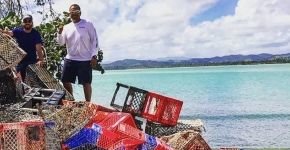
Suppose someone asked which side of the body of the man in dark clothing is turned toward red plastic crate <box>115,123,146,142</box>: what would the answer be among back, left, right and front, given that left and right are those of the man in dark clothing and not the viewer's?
front

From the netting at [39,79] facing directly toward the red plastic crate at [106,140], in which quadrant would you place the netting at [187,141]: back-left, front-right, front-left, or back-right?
front-left

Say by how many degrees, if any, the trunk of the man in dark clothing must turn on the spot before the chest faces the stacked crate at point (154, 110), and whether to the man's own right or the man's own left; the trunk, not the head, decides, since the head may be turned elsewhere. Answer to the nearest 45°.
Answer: approximately 45° to the man's own left

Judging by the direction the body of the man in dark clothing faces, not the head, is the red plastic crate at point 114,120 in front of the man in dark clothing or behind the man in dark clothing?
in front

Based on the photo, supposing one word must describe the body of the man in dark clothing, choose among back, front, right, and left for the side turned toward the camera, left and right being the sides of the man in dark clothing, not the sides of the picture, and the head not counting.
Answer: front

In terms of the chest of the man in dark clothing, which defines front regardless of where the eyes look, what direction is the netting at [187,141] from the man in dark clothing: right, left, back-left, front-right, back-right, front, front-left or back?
front-left

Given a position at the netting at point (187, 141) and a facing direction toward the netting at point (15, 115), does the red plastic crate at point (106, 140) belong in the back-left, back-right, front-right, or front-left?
front-left

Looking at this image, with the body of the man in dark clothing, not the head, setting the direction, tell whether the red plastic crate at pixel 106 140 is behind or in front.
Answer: in front
